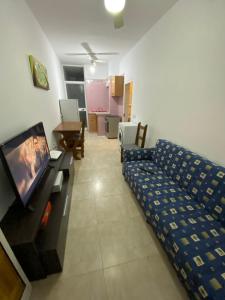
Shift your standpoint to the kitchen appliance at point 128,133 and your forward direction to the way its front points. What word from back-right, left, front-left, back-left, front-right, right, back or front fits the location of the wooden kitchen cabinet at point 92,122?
front-right

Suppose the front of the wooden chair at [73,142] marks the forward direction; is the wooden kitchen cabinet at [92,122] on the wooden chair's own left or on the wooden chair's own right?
on the wooden chair's own right

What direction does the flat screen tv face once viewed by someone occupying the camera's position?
facing the viewer and to the right of the viewer

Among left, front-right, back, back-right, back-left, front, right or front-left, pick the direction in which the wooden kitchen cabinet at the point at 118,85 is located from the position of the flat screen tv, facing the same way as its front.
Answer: left

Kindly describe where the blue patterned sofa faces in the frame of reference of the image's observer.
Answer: facing the viewer and to the left of the viewer

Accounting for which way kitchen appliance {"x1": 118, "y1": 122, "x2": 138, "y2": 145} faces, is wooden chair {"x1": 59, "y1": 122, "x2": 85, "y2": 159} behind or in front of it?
in front

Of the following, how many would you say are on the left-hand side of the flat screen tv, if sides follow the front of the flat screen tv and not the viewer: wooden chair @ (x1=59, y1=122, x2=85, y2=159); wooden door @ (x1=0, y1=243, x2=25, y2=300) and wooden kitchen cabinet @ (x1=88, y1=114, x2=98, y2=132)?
2

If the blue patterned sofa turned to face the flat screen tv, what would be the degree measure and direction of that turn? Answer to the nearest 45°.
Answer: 0° — it already faces it

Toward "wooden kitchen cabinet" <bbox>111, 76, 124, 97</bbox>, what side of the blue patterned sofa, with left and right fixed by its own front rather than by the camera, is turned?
right

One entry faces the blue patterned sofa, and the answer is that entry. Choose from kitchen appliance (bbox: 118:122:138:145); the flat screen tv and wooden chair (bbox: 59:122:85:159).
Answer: the flat screen tv

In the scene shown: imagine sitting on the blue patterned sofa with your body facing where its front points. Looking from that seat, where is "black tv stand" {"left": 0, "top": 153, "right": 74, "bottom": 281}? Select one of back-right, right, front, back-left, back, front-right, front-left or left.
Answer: front

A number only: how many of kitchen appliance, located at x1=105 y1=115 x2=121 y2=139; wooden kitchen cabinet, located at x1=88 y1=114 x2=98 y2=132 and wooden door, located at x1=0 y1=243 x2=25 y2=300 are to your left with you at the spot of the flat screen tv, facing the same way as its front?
2
